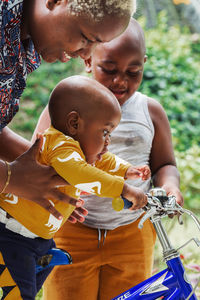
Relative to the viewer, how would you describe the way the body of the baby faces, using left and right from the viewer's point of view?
facing to the right of the viewer
